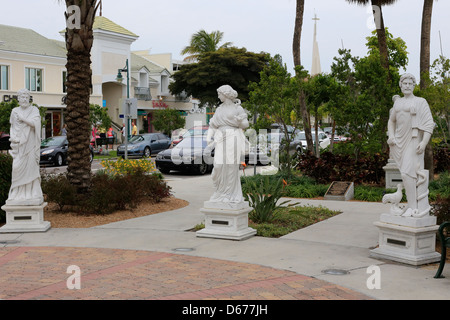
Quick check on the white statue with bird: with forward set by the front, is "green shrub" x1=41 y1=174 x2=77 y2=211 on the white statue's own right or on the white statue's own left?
on the white statue's own right

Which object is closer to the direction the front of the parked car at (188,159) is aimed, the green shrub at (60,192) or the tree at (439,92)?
the green shrub

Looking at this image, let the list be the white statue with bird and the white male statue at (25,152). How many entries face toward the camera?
2

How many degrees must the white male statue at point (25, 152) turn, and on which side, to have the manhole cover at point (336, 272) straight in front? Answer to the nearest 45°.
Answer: approximately 45° to its left

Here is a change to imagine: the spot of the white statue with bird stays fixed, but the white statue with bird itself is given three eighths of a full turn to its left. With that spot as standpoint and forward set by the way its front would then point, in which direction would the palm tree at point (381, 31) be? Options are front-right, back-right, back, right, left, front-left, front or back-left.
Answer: front-left

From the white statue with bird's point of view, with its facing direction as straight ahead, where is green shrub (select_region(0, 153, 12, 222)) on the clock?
The green shrub is roughly at 3 o'clock from the white statue with bird.

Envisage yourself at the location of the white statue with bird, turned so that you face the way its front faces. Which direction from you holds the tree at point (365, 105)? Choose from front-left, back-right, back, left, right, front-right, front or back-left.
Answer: back

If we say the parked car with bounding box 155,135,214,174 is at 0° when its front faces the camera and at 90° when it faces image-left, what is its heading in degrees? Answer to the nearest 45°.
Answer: approximately 45°
